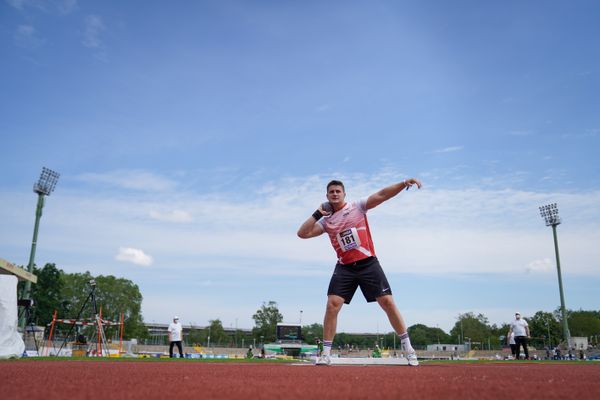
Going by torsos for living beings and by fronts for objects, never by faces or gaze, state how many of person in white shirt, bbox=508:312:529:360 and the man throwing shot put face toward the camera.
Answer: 2

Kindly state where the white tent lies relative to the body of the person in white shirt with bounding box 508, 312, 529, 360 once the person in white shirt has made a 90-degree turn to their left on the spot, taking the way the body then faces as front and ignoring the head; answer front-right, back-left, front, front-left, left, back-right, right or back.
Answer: back-right

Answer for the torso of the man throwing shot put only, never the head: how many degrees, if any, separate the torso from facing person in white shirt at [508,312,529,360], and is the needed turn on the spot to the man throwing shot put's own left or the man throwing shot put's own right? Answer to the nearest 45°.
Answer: approximately 135° to the man throwing shot put's own left

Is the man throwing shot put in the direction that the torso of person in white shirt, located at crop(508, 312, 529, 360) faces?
yes

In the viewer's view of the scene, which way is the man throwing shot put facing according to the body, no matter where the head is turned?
toward the camera

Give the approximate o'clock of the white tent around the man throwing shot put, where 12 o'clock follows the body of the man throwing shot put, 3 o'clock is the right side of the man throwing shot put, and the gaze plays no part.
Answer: The white tent is roughly at 4 o'clock from the man throwing shot put.

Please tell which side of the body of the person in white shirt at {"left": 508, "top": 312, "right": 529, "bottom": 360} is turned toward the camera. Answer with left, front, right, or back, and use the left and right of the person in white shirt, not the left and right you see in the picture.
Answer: front
